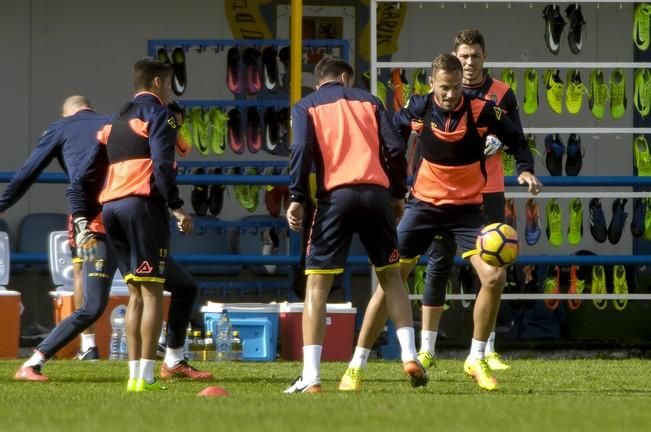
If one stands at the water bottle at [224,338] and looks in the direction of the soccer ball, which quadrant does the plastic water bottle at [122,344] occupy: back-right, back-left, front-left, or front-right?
back-right

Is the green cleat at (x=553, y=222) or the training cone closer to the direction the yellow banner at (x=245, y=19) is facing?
the training cone

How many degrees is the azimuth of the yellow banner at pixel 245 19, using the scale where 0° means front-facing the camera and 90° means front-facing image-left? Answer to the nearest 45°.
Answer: approximately 0°

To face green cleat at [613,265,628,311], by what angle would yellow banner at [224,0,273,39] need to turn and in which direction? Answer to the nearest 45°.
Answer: approximately 45° to its left
